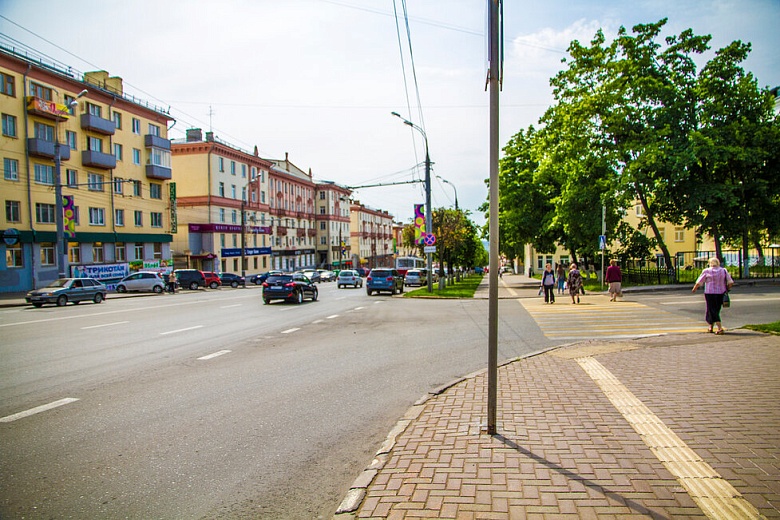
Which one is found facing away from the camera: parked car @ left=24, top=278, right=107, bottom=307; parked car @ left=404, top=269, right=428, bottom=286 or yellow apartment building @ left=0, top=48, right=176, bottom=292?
parked car @ left=404, top=269, right=428, bottom=286

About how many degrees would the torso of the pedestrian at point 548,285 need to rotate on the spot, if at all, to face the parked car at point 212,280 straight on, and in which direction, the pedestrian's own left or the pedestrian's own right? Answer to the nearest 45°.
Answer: approximately 135° to the pedestrian's own right

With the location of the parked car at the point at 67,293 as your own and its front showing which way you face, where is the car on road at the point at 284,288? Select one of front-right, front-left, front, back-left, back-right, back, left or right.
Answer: left

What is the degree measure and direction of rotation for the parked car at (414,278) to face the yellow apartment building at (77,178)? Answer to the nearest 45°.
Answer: approximately 90° to its left

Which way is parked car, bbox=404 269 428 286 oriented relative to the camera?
away from the camera

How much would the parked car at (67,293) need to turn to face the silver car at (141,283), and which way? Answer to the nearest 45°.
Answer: approximately 180°

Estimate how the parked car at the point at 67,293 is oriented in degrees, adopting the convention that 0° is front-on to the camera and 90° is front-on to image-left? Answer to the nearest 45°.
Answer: approximately 45°

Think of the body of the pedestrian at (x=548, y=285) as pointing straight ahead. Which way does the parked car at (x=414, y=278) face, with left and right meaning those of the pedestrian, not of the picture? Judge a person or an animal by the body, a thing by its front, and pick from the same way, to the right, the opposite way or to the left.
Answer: the opposite way
